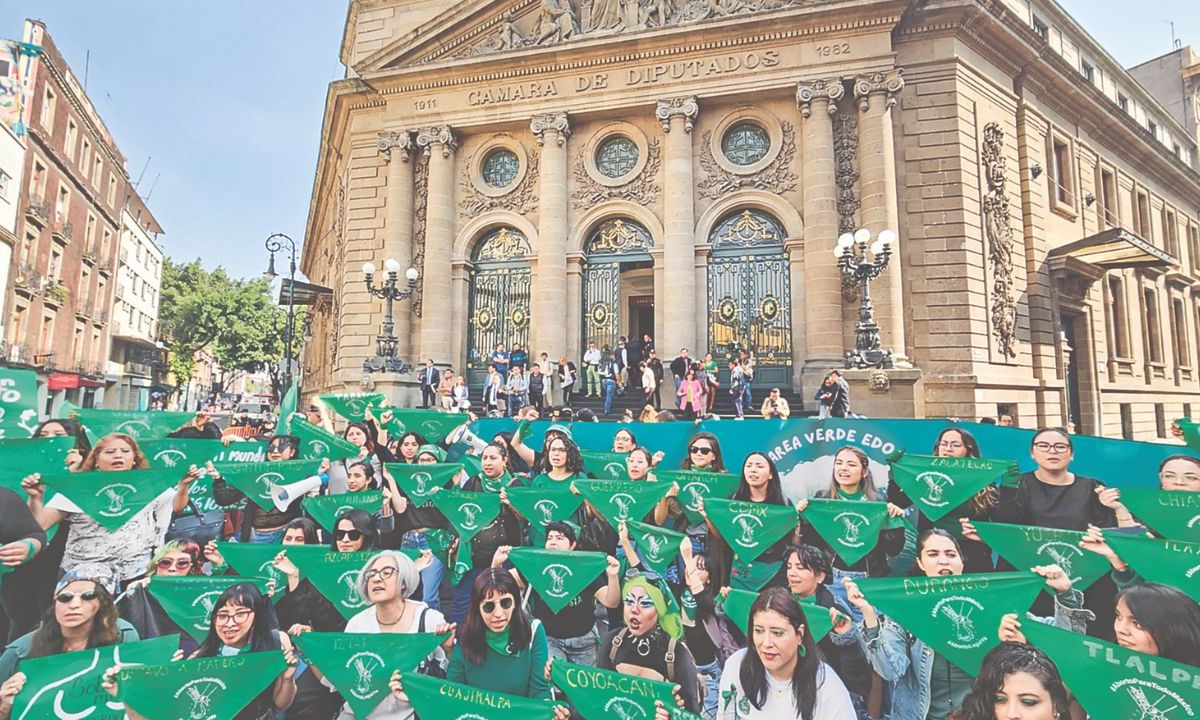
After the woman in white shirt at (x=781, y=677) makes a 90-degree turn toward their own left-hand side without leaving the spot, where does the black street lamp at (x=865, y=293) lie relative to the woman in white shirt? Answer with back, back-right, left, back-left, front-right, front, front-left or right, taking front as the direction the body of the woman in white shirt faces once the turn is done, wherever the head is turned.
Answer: back-left

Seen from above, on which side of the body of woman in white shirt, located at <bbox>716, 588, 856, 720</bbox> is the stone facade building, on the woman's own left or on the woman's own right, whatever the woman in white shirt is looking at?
on the woman's own right

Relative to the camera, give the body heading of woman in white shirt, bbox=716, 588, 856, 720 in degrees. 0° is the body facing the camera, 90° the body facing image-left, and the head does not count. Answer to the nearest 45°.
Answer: approximately 45°
